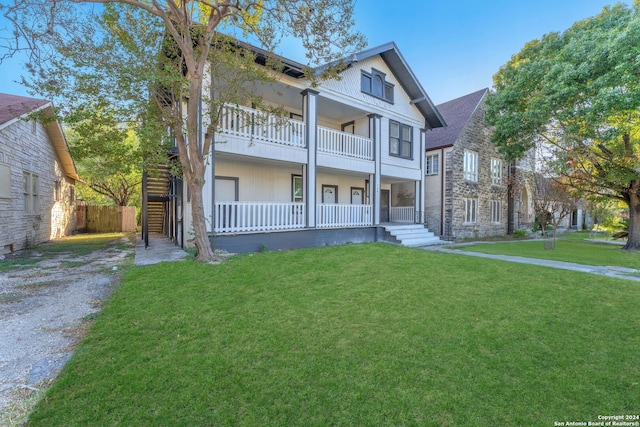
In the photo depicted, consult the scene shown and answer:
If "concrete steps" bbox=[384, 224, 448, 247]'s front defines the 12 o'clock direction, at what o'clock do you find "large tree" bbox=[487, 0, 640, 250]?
The large tree is roughly at 10 o'clock from the concrete steps.

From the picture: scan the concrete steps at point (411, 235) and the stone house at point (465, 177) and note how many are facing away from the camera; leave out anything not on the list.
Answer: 0

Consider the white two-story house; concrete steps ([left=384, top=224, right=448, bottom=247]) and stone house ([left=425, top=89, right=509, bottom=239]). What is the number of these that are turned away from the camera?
0

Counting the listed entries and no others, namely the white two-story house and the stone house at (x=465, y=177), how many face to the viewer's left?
0

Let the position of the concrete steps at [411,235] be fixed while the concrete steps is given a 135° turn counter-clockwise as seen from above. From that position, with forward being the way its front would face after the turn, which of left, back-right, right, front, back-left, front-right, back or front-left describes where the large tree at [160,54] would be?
back-left

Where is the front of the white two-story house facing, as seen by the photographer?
facing the viewer and to the right of the viewer

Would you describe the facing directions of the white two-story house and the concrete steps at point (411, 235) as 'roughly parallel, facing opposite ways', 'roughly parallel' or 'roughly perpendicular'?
roughly parallel

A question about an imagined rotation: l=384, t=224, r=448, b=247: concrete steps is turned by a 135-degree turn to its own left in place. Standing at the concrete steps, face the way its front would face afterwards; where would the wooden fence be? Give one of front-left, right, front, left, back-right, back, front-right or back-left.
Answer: left

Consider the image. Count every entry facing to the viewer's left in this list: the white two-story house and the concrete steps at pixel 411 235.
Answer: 0

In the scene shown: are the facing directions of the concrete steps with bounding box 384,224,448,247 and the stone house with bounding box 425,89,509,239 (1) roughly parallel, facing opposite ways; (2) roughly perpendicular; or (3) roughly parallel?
roughly parallel

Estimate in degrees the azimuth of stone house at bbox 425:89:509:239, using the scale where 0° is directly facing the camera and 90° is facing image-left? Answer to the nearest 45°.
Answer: approximately 315°

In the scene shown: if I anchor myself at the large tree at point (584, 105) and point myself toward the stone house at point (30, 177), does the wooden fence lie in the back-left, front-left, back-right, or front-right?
front-right
